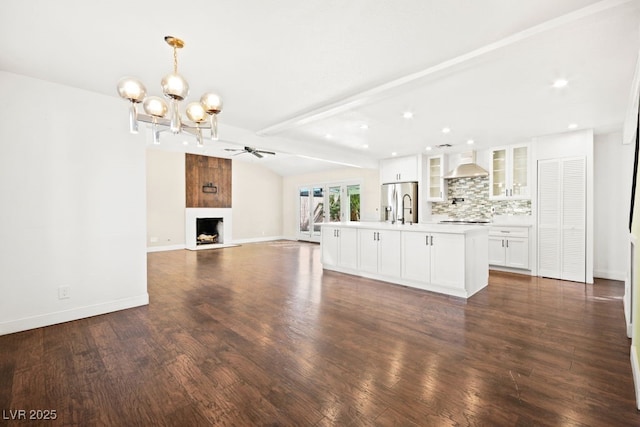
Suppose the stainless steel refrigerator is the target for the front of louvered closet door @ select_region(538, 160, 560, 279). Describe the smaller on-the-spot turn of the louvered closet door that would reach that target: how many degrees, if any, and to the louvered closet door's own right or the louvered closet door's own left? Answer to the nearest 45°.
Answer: approximately 90° to the louvered closet door's own right

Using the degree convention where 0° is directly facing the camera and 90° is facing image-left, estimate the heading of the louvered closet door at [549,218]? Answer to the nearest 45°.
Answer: approximately 0°

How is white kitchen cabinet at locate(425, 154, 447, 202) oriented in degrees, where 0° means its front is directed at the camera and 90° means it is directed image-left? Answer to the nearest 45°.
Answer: approximately 45°
